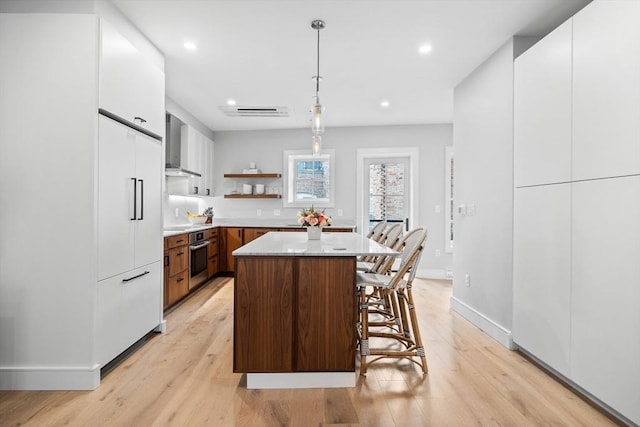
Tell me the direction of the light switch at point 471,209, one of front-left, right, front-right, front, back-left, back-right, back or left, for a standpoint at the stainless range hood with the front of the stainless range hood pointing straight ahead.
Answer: front-right

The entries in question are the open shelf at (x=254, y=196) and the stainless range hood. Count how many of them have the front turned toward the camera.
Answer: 1

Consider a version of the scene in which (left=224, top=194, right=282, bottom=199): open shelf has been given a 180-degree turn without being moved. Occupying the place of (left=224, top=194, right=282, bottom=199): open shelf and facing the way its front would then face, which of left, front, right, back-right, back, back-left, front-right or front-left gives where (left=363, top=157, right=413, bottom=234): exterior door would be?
right

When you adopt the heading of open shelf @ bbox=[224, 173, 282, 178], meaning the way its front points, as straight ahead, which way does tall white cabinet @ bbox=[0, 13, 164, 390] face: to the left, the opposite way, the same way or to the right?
to the left

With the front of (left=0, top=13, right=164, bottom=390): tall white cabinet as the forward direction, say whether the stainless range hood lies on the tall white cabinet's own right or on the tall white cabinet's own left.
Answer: on the tall white cabinet's own left

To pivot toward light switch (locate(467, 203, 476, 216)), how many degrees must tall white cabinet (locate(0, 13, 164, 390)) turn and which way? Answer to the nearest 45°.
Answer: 0° — it already faces it

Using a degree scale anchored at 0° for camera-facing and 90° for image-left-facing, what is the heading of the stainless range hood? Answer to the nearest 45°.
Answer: approximately 270°

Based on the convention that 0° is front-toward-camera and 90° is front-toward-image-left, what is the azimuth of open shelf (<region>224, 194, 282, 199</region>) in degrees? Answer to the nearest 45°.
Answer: approximately 0°

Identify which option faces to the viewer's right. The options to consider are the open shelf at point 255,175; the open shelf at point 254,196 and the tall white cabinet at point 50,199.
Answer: the tall white cabinet

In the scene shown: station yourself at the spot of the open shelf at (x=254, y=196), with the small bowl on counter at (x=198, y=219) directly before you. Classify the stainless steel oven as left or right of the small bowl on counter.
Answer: left

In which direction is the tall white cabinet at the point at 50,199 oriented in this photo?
to the viewer's right
